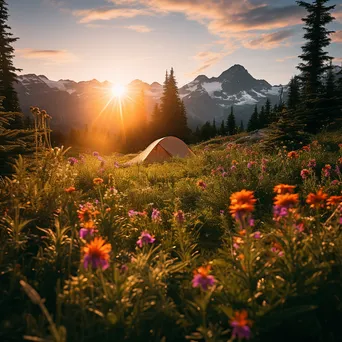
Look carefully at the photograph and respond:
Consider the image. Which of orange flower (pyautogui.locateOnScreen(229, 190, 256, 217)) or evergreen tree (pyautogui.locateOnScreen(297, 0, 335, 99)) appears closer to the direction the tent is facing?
the orange flower

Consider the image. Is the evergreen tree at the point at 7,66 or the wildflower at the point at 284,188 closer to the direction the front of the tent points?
the wildflower

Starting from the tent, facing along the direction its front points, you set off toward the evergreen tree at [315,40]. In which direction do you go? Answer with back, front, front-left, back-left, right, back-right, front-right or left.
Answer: back

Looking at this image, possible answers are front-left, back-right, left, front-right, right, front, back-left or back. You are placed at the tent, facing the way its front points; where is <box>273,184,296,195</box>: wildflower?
front-left

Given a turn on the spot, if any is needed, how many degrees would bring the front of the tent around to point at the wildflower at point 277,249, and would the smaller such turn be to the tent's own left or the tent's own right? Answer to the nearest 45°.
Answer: approximately 45° to the tent's own left

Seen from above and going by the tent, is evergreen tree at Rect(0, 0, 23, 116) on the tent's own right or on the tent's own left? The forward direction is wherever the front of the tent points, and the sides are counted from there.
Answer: on the tent's own right

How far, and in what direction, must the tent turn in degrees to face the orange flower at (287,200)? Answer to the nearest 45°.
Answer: approximately 45° to its left

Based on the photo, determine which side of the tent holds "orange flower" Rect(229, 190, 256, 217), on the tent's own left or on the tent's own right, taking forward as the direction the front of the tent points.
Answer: on the tent's own left
